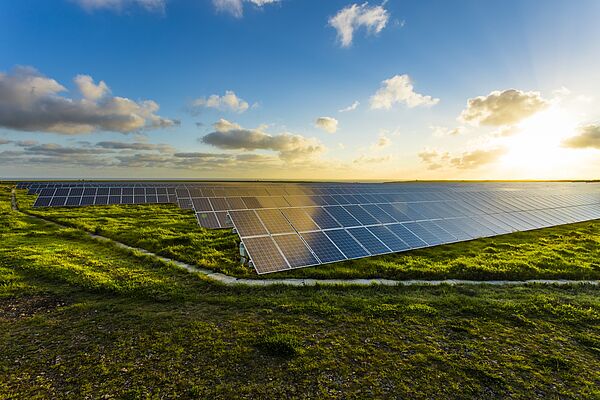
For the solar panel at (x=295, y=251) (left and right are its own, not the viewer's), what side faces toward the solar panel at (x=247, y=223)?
back

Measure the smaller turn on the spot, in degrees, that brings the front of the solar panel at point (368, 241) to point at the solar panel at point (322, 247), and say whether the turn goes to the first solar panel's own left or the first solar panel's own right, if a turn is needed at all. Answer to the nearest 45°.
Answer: approximately 90° to the first solar panel's own right

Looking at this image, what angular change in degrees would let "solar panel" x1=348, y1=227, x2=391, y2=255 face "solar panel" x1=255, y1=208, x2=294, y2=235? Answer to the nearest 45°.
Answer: approximately 135° to its right

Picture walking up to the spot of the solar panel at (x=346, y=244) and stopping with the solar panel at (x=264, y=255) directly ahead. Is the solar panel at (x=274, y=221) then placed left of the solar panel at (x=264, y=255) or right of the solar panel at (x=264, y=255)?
right

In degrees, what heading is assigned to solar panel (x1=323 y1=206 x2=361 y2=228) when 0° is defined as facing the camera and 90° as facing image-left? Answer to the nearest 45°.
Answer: approximately 315°
